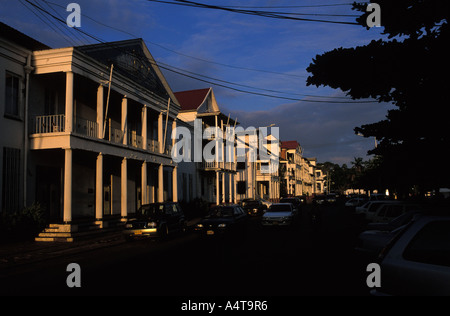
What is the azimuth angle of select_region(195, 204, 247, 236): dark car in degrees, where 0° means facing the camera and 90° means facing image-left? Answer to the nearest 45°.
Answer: approximately 45°

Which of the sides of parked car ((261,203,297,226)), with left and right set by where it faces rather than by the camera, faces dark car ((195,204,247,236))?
front

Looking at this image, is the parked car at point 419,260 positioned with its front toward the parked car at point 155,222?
no

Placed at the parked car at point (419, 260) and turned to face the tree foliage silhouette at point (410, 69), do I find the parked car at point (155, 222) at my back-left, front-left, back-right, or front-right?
front-left

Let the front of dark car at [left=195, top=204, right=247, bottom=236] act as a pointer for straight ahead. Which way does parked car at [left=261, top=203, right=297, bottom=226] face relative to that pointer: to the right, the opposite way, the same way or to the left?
the same way

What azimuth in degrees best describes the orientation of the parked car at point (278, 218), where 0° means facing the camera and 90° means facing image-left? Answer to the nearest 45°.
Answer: approximately 45°

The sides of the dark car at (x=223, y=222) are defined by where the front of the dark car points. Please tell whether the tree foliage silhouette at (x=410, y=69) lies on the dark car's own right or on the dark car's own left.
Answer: on the dark car's own left

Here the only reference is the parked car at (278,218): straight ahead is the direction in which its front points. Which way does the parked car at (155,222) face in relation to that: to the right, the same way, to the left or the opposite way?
the same way

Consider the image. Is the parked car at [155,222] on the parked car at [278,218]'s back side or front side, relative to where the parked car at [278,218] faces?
on the front side

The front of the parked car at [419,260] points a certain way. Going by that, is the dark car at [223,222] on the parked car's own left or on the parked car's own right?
on the parked car's own left

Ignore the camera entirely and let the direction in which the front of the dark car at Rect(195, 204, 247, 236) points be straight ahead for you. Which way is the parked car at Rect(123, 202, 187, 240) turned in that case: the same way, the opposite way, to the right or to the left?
the same way

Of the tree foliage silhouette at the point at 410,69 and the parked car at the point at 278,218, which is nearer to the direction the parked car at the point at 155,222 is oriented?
the tree foliage silhouette

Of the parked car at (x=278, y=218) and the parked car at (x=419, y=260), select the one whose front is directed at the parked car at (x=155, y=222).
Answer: the parked car at (x=278, y=218)

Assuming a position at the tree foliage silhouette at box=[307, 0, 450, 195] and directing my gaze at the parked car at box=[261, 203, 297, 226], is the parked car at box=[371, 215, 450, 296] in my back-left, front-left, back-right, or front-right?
back-left

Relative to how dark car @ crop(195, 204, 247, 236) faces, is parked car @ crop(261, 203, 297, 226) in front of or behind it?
behind
